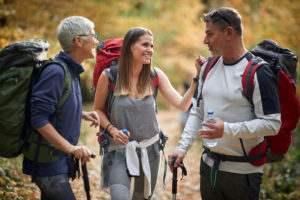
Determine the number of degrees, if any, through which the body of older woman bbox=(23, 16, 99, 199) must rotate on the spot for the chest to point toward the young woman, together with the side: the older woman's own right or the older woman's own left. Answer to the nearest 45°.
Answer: approximately 45° to the older woman's own left

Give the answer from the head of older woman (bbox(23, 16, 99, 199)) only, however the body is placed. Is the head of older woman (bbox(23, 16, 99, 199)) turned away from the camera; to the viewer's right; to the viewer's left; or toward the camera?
to the viewer's right

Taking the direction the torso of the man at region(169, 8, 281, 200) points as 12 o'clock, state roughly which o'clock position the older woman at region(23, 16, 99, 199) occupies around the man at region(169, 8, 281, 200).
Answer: the older woman at region(23, 16, 99, 199) is roughly at 1 o'clock from the man at region(169, 8, 281, 200).

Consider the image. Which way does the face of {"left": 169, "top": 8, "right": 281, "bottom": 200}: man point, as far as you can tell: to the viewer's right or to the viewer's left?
to the viewer's left

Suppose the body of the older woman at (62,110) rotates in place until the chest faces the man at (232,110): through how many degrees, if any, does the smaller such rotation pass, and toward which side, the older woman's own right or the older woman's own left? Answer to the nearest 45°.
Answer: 0° — they already face them

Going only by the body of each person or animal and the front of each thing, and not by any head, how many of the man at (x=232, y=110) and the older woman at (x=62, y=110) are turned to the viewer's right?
1

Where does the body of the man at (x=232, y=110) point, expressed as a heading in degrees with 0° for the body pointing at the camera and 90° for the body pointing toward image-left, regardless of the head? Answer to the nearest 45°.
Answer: approximately 45°

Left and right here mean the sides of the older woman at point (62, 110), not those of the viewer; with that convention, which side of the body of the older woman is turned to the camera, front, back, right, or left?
right
